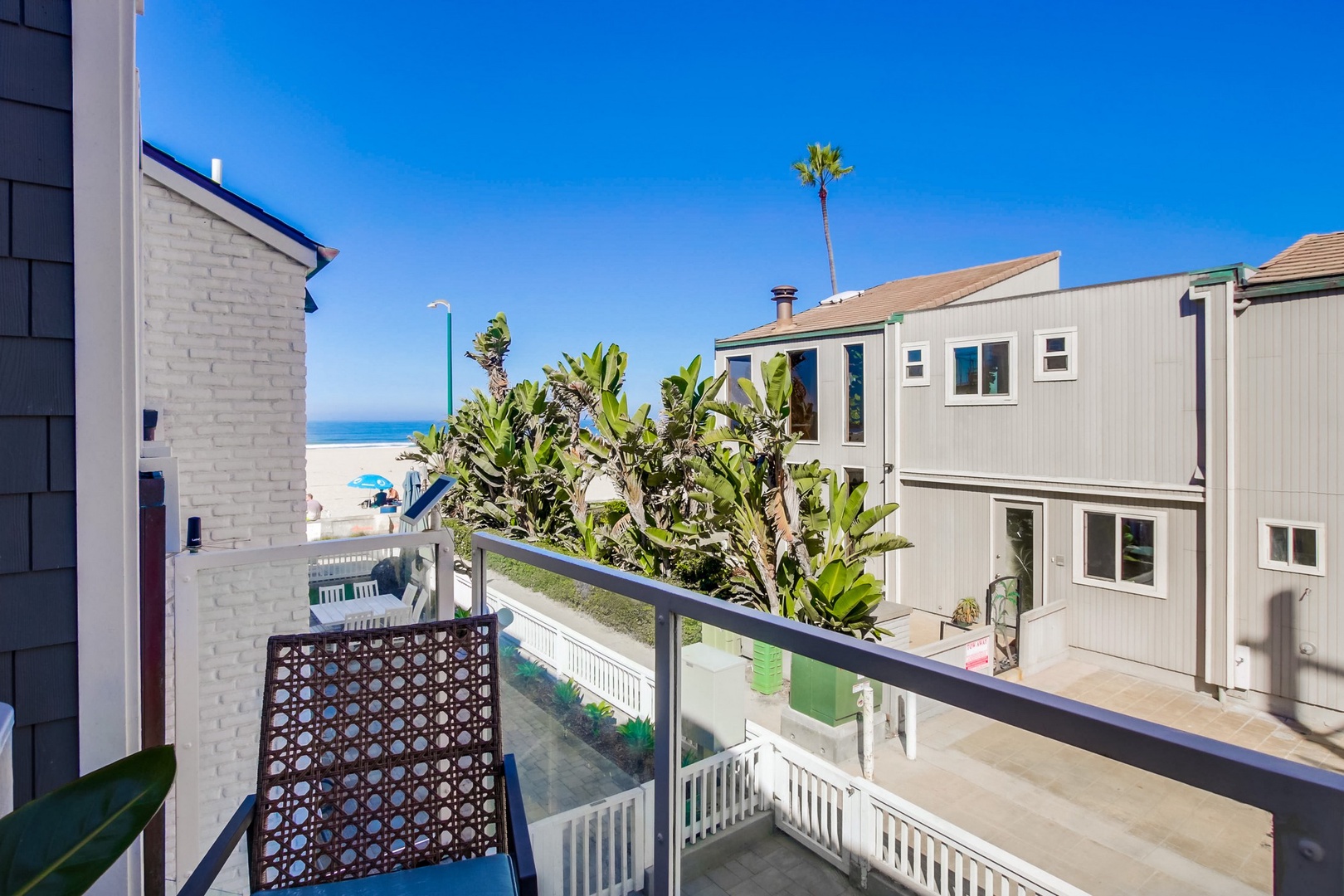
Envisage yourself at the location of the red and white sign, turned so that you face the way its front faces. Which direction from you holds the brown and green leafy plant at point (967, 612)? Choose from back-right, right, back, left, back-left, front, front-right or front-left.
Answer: back-right

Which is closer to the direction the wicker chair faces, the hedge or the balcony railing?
the balcony railing

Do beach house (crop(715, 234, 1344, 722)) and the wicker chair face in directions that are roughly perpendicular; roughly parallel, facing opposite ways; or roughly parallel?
roughly perpendicular

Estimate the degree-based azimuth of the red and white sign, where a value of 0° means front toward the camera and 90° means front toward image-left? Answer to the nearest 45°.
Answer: approximately 45°

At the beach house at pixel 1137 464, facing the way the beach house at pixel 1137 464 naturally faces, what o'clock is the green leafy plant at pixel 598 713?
The green leafy plant is roughly at 11 o'clock from the beach house.

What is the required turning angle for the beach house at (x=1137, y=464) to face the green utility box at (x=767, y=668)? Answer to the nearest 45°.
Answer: approximately 45° to its left

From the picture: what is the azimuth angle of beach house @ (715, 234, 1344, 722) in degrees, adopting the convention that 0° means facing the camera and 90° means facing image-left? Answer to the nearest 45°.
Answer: approximately 45°
